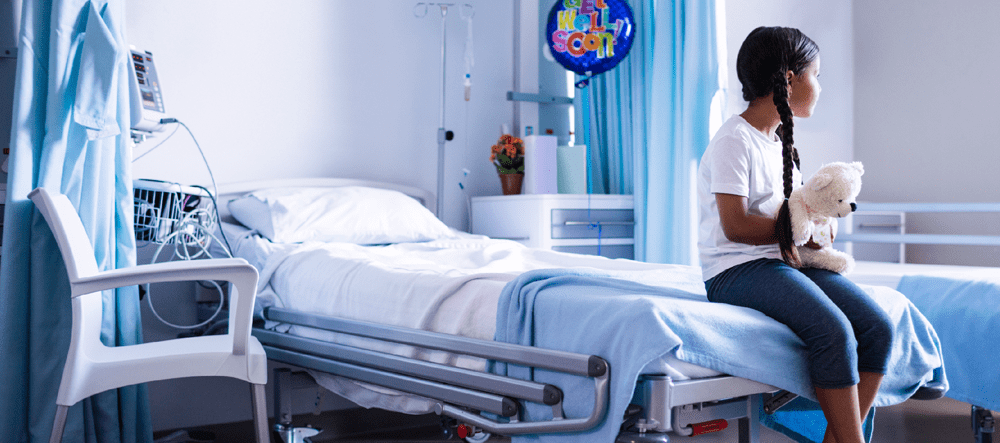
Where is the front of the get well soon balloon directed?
toward the camera

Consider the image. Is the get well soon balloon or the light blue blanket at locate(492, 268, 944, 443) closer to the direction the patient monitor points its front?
the light blue blanket

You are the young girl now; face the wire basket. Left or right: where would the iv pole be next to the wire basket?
right

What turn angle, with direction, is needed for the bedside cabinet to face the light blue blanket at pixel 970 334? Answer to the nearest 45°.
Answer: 0° — it already faces it

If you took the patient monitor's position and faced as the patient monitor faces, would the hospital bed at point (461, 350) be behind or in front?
in front

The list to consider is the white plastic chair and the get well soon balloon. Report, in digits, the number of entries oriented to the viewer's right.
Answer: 1

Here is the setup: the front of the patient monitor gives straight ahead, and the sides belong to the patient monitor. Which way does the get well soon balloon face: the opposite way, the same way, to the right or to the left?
to the right

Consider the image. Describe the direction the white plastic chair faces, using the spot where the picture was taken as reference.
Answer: facing to the right of the viewer

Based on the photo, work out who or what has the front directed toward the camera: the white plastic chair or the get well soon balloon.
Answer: the get well soon balloon

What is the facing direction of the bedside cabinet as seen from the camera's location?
facing the viewer and to the right of the viewer

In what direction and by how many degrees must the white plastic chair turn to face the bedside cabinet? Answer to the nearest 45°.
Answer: approximately 45° to its left

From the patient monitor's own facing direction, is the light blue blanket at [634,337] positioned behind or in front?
in front

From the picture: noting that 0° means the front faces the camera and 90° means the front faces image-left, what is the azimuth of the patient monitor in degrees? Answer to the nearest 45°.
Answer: approximately 315°

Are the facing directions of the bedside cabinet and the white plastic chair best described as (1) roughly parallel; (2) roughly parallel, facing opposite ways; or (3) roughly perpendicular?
roughly perpendicular
